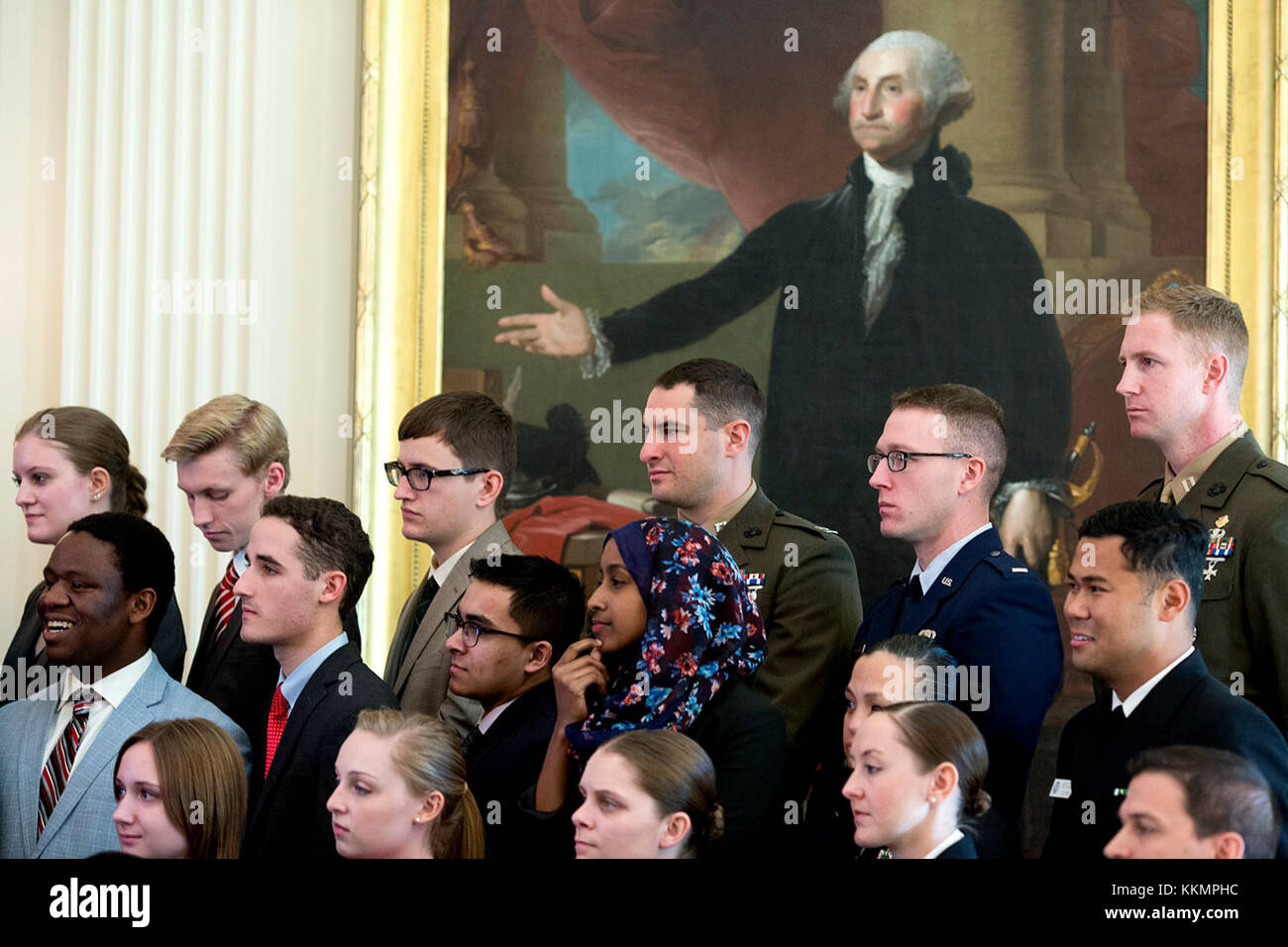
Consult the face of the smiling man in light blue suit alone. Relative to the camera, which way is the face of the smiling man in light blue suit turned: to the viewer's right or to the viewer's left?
to the viewer's left

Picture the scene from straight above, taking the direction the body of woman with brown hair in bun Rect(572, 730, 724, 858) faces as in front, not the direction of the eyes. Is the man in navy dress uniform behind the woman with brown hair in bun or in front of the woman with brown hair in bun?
behind

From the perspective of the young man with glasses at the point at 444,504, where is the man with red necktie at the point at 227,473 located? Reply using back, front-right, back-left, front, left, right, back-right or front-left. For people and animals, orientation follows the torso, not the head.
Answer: right

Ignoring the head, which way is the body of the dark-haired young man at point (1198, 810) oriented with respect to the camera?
to the viewer's left

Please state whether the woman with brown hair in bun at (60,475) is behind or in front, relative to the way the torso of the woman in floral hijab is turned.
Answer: in front

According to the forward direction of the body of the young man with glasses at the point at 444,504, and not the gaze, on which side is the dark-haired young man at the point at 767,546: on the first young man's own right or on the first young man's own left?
on the first young man's own left

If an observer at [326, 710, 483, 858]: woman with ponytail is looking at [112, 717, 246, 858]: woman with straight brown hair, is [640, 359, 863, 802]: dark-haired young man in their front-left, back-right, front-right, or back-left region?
back-right
